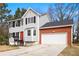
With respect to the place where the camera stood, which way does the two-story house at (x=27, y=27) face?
facing the viewer and to the left of the viewer

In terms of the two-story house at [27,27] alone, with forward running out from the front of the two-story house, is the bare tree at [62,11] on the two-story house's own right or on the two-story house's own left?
on the two-story house's own left
